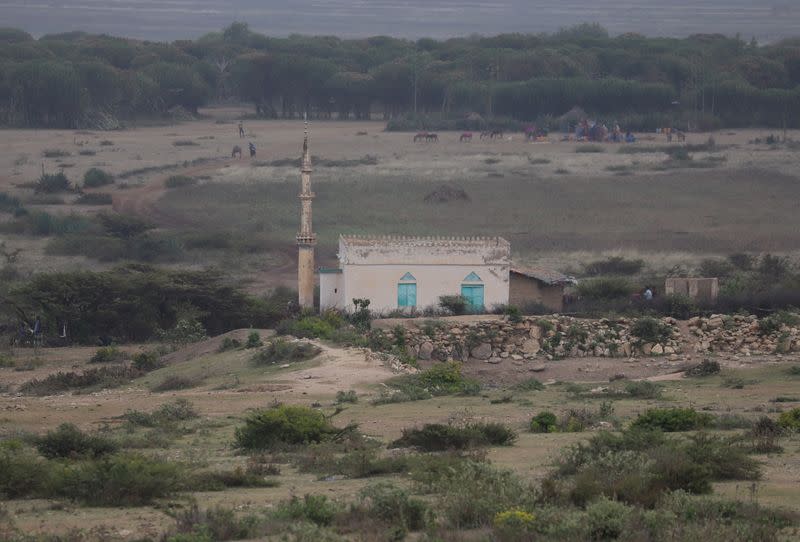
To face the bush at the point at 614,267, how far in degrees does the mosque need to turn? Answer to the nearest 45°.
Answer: approximately 135° to its left

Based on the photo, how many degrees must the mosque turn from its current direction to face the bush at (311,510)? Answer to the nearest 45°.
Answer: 0° — it already faces it

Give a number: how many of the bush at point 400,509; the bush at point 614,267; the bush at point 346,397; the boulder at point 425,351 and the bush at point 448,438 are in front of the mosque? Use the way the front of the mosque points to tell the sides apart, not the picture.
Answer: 4

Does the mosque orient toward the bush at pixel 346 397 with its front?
yes

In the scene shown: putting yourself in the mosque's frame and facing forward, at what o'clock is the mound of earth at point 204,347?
The mound of earth is roughly at 2 o'clock from the mosque.

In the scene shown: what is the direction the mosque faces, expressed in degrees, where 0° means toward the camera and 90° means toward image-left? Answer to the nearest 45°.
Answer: approximately 0°

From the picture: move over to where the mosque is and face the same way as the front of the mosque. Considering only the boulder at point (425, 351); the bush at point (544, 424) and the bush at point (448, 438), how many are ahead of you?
3

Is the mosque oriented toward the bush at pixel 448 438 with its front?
yes

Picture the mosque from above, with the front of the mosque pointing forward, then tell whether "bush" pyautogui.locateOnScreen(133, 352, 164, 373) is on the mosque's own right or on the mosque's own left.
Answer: on the mosque's own right
